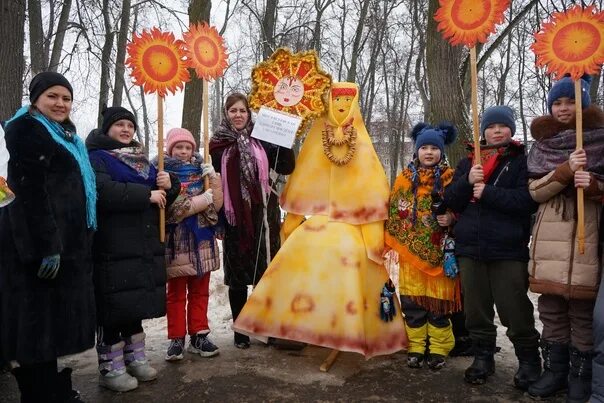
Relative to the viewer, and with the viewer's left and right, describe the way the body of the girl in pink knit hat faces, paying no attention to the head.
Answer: facing the viewer

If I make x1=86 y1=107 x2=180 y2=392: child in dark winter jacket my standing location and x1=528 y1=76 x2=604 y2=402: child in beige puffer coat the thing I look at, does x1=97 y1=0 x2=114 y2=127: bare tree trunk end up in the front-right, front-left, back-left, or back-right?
back-left

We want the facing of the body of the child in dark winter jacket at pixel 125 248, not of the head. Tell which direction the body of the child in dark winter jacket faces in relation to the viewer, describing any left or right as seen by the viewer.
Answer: facing the viewer and to the right of the viewer

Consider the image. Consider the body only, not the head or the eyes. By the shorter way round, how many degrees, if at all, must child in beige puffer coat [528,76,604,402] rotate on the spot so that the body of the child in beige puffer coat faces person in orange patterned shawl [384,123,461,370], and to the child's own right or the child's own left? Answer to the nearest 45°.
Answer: approximately 90° to the child's own right

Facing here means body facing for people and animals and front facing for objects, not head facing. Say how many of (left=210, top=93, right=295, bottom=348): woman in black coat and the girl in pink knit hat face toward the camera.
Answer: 2

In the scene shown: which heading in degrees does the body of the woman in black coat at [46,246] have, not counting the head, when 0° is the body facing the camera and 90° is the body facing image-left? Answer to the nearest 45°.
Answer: approximately 315°

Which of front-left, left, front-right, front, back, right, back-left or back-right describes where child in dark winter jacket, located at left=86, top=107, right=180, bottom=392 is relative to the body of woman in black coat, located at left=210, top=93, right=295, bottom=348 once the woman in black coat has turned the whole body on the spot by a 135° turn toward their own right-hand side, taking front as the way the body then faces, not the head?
left

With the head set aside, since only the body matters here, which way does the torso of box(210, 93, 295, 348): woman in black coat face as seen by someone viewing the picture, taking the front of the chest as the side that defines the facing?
toward the camera

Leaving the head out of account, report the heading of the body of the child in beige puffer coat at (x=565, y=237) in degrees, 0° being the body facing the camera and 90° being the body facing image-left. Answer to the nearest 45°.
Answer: approximately 0°

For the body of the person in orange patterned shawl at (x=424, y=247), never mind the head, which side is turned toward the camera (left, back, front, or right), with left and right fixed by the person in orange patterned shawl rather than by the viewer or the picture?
front

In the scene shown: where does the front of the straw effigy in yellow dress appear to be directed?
toward the camera

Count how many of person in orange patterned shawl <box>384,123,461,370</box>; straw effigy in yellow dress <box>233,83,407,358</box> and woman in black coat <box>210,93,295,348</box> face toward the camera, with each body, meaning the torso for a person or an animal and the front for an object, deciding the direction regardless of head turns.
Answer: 3

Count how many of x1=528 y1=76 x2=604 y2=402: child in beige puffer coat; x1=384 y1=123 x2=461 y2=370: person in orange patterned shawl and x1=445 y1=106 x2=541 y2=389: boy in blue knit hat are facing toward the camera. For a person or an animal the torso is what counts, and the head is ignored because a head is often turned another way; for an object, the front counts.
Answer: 3
